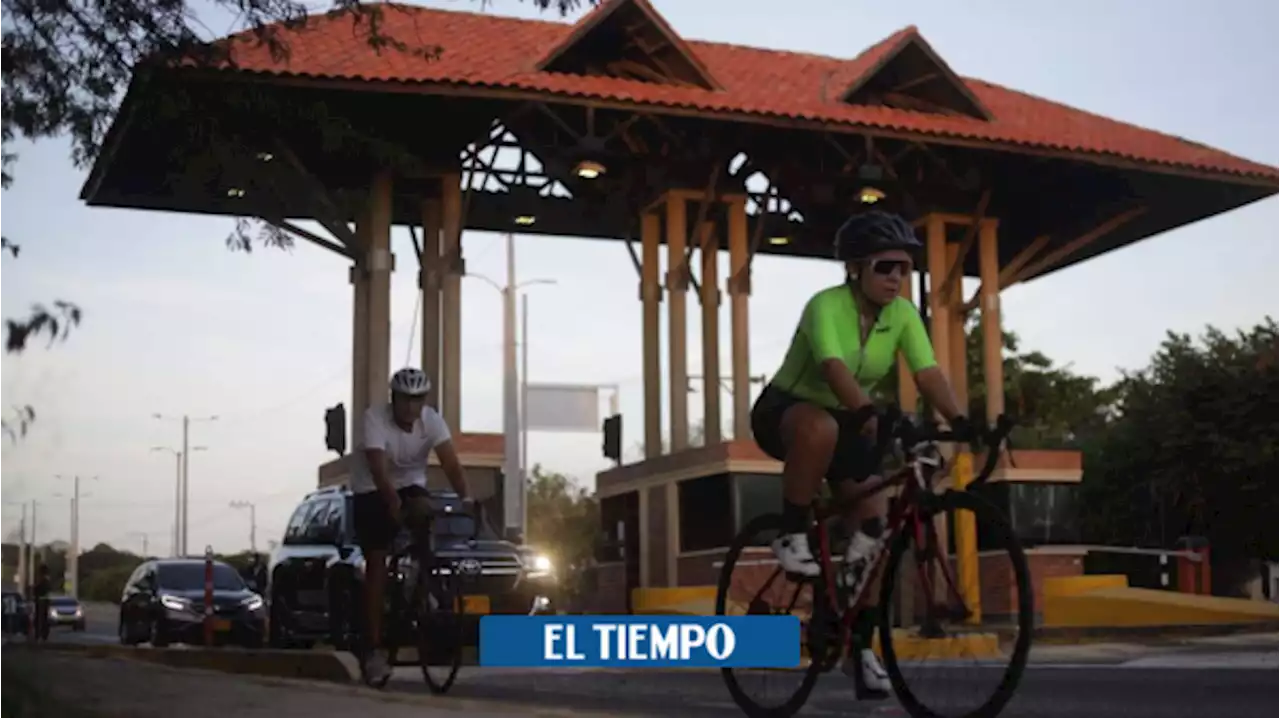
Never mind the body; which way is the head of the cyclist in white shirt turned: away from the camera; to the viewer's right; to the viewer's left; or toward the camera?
toward the camera

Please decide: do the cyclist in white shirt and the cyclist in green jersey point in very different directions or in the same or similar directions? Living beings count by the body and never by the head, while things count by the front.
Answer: same or similar directions

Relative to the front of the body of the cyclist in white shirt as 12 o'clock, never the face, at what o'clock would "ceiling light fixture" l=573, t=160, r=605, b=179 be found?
The ceiling light fixture is roughly at 8 o'clock from the cyclist in white shirt.

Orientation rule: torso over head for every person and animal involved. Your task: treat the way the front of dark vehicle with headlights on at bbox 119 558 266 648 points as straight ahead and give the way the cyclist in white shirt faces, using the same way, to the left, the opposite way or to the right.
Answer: the same way

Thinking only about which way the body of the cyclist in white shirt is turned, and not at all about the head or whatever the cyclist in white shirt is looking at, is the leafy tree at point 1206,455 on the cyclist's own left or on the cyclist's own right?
on the cyclist's own left

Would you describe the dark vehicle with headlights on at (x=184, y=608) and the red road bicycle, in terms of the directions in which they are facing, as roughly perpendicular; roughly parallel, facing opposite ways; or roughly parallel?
roughly parallel

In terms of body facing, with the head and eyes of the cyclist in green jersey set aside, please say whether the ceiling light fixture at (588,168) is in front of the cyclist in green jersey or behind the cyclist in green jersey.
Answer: behind

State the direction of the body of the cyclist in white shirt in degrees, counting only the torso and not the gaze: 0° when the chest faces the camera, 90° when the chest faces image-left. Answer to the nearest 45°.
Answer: approximately 315°

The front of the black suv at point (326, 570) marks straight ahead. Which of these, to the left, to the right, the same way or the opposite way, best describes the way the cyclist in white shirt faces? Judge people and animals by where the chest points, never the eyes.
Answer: the same way

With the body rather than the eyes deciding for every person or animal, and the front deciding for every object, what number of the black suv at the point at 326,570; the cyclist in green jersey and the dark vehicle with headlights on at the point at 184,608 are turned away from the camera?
0

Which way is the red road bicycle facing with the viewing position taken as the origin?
facing the viewer and to the right of the viewer

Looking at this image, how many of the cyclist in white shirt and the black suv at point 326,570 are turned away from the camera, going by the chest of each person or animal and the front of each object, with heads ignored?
0

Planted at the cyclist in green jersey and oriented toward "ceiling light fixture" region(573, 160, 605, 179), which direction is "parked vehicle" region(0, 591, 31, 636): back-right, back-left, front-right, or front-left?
front-left

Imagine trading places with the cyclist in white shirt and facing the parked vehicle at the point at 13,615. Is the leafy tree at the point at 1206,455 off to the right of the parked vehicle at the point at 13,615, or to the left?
right

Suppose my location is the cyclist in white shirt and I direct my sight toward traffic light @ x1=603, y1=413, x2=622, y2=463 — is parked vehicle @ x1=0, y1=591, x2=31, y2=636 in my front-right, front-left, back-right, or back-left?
front-left

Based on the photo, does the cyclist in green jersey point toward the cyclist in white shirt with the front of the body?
no

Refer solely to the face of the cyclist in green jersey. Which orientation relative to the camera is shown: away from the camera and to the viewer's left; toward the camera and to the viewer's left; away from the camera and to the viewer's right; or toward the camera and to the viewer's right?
toward the camera and to the viewer's right

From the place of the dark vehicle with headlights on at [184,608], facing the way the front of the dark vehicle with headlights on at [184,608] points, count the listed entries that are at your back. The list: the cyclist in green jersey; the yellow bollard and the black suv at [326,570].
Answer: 0

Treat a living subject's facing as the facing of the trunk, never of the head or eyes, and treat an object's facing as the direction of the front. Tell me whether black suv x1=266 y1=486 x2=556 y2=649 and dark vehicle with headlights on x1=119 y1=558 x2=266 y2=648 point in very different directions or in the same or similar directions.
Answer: same or similar directions
